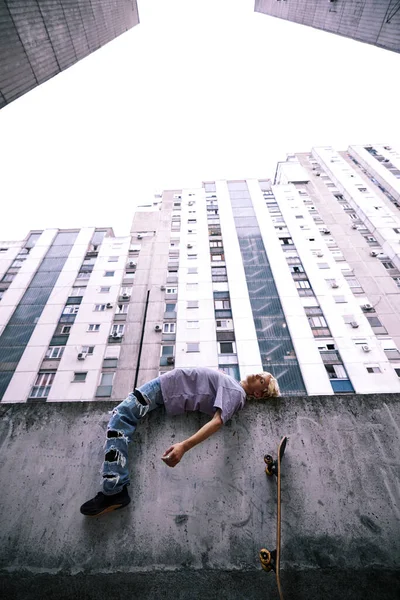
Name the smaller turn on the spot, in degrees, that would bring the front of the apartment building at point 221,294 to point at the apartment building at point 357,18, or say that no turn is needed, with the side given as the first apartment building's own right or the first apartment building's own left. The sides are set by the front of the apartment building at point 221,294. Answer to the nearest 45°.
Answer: approximately 45° to the first apartment building's own left

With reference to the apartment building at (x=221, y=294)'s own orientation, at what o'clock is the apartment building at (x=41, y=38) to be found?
the apartment building at (x=41, y=38) is roughly at 1 o'clock from the apartment building at (x=221, y=294).

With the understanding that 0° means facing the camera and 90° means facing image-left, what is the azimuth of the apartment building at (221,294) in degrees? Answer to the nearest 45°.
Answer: approximately 0°
